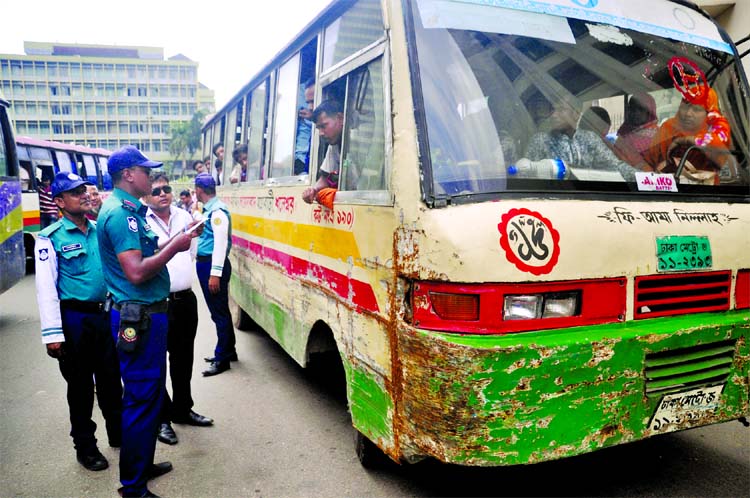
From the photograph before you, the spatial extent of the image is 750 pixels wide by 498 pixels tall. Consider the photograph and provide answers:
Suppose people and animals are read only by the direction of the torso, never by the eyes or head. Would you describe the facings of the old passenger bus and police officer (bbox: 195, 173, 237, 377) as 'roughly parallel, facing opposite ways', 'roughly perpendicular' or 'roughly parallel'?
roughly perpendicular

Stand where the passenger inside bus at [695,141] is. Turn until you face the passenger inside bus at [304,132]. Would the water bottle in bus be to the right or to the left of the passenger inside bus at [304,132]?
left

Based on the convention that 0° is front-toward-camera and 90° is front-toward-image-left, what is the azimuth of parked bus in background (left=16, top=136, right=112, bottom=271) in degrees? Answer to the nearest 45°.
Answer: approximately 45°

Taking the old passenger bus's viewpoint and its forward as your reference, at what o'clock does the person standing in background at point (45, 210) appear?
The person standing in background is roughly at 6 o'clock from the old passenger bus.

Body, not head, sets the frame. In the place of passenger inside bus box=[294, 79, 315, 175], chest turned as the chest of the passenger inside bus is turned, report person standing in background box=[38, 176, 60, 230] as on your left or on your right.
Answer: on your right

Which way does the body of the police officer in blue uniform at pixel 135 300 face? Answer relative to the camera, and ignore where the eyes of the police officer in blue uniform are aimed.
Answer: to the viewer's right
